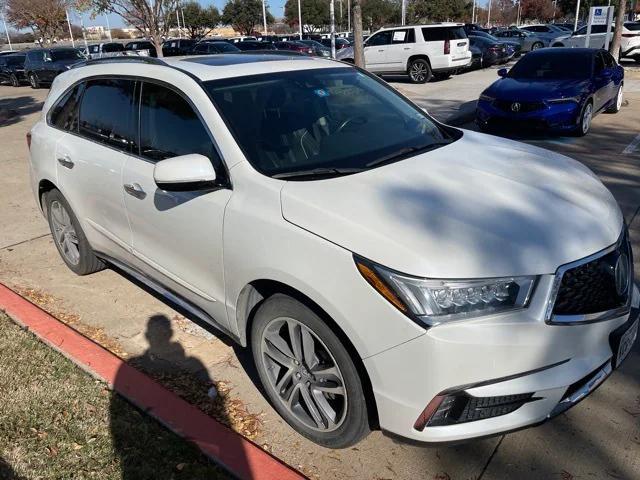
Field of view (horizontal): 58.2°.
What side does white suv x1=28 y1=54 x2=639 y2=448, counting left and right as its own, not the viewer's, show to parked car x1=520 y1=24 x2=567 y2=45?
left

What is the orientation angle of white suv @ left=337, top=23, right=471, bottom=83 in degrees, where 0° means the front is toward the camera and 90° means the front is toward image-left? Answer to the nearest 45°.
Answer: approximately 135°

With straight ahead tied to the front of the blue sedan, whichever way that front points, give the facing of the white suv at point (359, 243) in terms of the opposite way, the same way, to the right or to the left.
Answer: to the left

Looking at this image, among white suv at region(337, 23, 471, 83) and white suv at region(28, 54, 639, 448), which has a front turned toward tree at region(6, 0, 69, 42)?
white suv at region(337, 23, 471, 83)

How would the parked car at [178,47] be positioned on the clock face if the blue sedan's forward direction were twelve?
The parked car is roughly at 3 o'clock from the blue sedan.

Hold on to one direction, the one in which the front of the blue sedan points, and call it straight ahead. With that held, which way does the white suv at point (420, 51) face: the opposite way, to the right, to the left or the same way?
to the right

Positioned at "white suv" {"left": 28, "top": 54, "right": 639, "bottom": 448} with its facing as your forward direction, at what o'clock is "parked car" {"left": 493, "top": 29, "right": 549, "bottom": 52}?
The parked car is roughly at 8 o'clock from the white suv.

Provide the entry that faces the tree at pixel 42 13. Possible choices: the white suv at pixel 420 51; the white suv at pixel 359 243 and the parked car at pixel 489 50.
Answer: the white suv at pixel 420 51

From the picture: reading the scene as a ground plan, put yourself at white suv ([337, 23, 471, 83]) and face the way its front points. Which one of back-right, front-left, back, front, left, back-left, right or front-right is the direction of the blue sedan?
back-left
